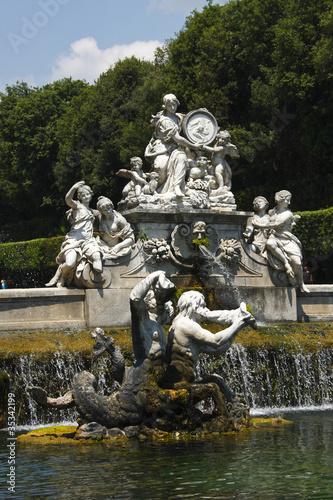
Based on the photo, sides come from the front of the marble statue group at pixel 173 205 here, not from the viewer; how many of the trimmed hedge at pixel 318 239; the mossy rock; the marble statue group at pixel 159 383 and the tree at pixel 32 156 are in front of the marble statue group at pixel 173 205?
2

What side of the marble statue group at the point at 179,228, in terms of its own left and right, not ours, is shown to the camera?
front

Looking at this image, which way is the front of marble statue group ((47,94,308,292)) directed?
toward the camera

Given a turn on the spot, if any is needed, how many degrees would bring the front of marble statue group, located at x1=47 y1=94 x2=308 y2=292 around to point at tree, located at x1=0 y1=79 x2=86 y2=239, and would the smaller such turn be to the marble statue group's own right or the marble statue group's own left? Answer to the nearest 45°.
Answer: approximately 180°

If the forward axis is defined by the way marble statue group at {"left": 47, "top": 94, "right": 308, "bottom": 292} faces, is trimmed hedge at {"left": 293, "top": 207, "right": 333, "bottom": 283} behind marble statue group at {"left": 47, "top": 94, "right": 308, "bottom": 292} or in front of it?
behind

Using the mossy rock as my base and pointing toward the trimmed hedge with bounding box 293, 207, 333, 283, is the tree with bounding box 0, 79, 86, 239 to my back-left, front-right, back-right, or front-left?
front-left

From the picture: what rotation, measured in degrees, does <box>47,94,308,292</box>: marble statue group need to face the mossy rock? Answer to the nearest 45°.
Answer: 0° — it already faces it

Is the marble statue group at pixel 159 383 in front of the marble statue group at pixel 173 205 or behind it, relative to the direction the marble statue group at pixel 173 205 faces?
in front

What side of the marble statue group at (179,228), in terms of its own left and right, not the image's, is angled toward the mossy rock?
front

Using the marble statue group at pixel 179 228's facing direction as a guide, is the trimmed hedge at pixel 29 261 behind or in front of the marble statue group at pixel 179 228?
behind
